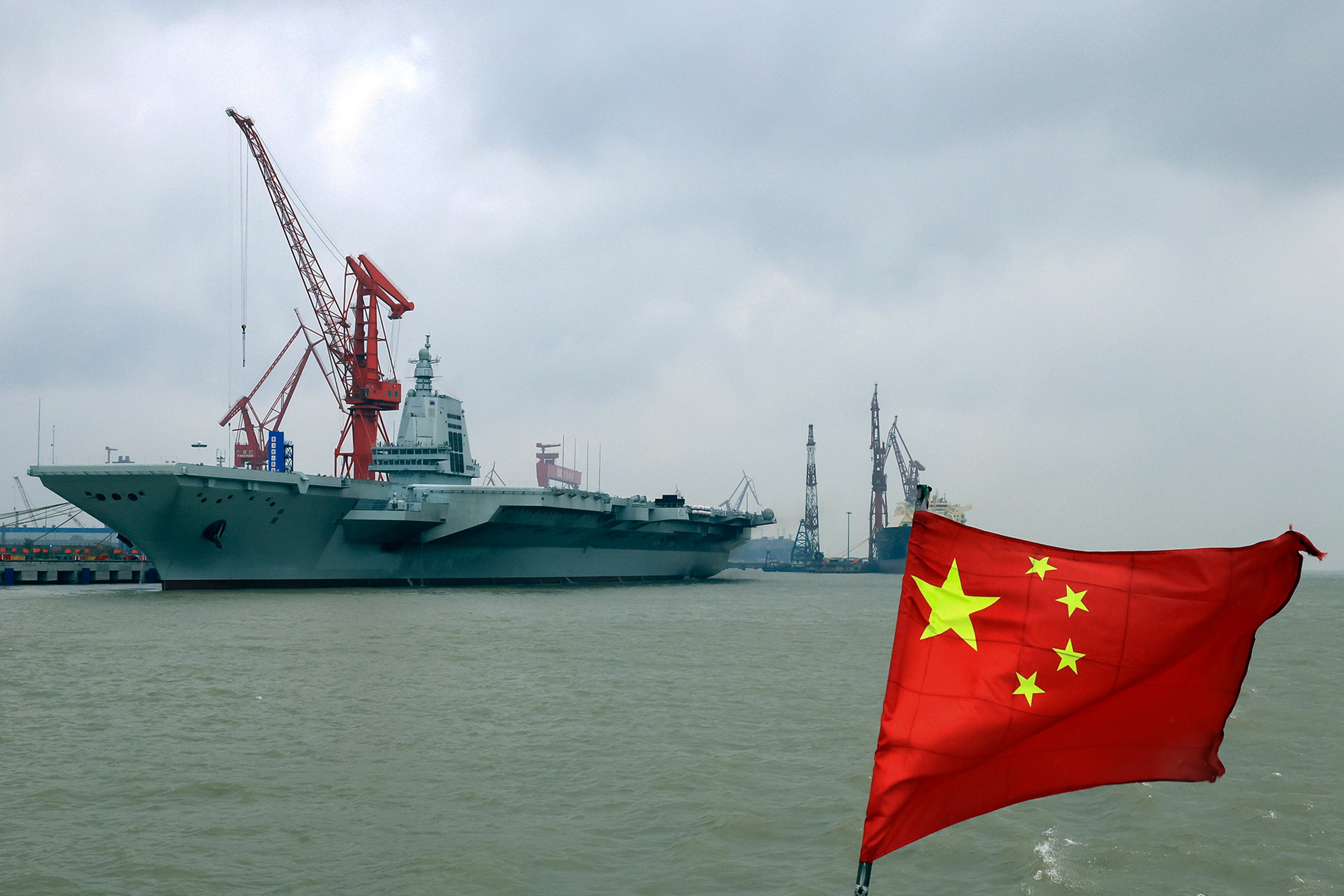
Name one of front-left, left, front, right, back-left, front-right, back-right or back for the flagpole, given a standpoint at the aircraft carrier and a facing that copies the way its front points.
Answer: front-left

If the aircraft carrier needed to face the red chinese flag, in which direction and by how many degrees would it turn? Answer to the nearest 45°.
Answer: approximately 45° to its left

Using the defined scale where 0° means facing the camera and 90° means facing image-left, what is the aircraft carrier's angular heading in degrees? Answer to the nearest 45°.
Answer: approximately 45°
